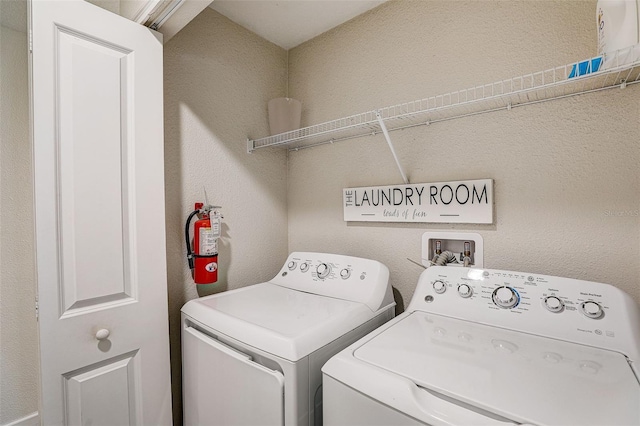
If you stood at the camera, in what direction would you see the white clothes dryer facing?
facing the viewer and to the left of the viewer

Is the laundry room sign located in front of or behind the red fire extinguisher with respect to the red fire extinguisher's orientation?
in front

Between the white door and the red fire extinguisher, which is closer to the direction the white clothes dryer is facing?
the white door

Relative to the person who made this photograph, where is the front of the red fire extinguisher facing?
facing the viewer and to the right of the viewer

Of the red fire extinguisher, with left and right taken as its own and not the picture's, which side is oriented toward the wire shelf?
front

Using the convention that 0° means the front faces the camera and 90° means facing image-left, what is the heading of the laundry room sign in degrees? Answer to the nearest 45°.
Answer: approximately 45°

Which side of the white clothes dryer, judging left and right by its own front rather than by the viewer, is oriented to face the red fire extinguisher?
right

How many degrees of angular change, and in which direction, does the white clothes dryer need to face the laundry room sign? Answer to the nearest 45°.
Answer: approximately 135° to its left

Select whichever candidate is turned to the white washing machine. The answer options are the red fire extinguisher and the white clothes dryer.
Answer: the red fire extinguisher

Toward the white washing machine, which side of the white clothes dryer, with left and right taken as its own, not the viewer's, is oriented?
left

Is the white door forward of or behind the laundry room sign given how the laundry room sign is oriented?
forward

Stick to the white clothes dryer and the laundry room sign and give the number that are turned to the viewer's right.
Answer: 0
